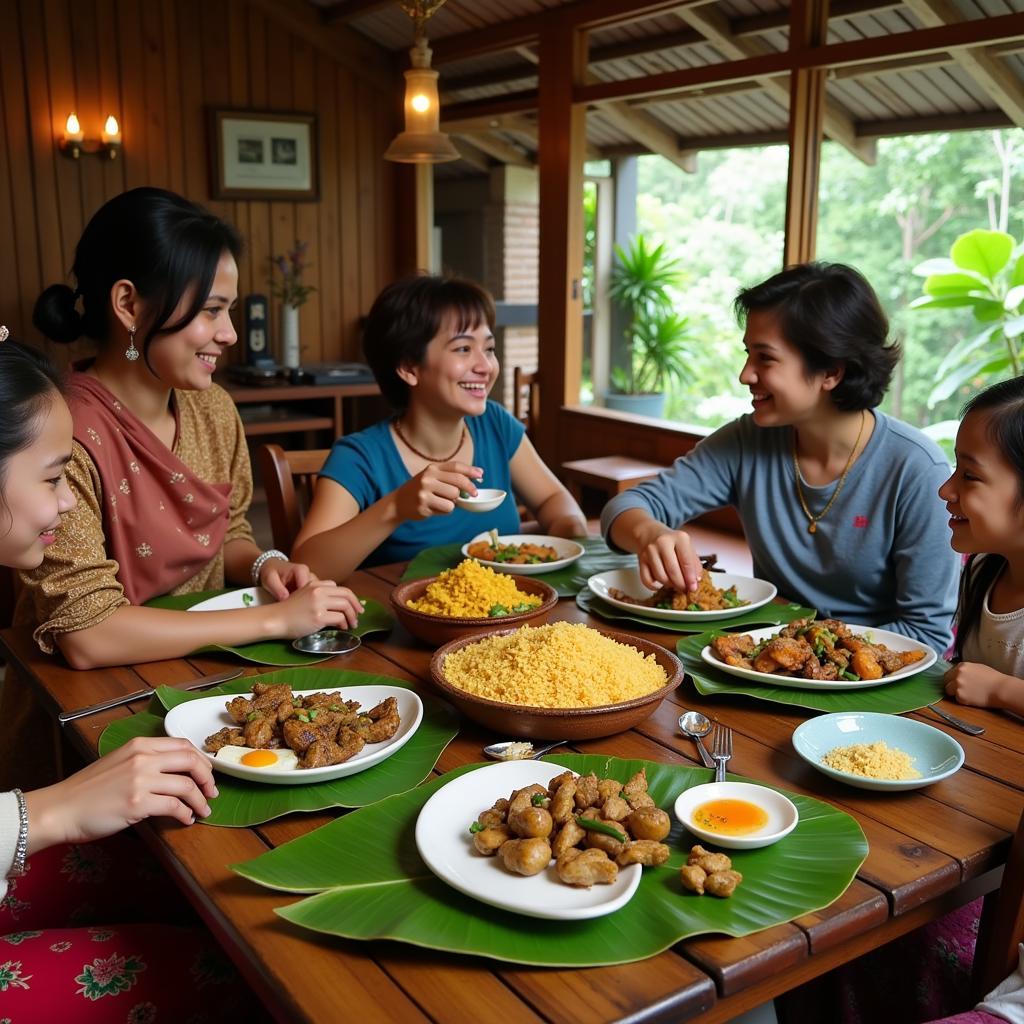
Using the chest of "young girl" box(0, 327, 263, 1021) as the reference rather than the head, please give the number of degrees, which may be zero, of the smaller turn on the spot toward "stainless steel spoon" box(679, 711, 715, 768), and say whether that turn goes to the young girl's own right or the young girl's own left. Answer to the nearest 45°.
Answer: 0° — they already face it

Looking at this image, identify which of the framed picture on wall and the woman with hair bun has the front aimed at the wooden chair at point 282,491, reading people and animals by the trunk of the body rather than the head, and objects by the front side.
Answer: the framed picture on wall

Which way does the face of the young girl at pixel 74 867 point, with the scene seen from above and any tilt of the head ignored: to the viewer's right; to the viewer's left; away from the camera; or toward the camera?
to the viewer's right

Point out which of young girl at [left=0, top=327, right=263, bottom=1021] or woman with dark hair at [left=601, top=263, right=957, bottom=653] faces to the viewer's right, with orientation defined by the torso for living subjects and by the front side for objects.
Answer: the young girl

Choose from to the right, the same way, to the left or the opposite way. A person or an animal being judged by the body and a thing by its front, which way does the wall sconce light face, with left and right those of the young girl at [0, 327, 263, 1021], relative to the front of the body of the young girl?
to the right

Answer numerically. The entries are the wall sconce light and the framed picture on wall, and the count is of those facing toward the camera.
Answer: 2

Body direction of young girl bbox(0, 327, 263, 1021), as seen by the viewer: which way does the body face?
to the viewer's right

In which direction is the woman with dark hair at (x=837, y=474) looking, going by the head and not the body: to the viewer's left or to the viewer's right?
to the viewer's left

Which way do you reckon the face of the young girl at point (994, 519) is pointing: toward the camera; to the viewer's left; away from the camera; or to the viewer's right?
to the viewer's left

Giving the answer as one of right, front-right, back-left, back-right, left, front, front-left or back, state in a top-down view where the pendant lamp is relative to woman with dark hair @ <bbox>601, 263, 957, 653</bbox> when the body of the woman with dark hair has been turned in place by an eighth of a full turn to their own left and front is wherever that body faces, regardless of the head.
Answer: back-right

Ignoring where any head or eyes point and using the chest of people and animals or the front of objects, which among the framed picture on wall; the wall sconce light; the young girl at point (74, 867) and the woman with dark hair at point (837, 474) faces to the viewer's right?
the young girl

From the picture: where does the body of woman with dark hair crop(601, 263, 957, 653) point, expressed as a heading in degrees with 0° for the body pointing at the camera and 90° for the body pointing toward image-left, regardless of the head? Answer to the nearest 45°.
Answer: approximately 45°

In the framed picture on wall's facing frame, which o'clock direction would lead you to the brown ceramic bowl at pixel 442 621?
The brown ceramic bowl is roughly at 12 o'clock from the framed picture on wall.
